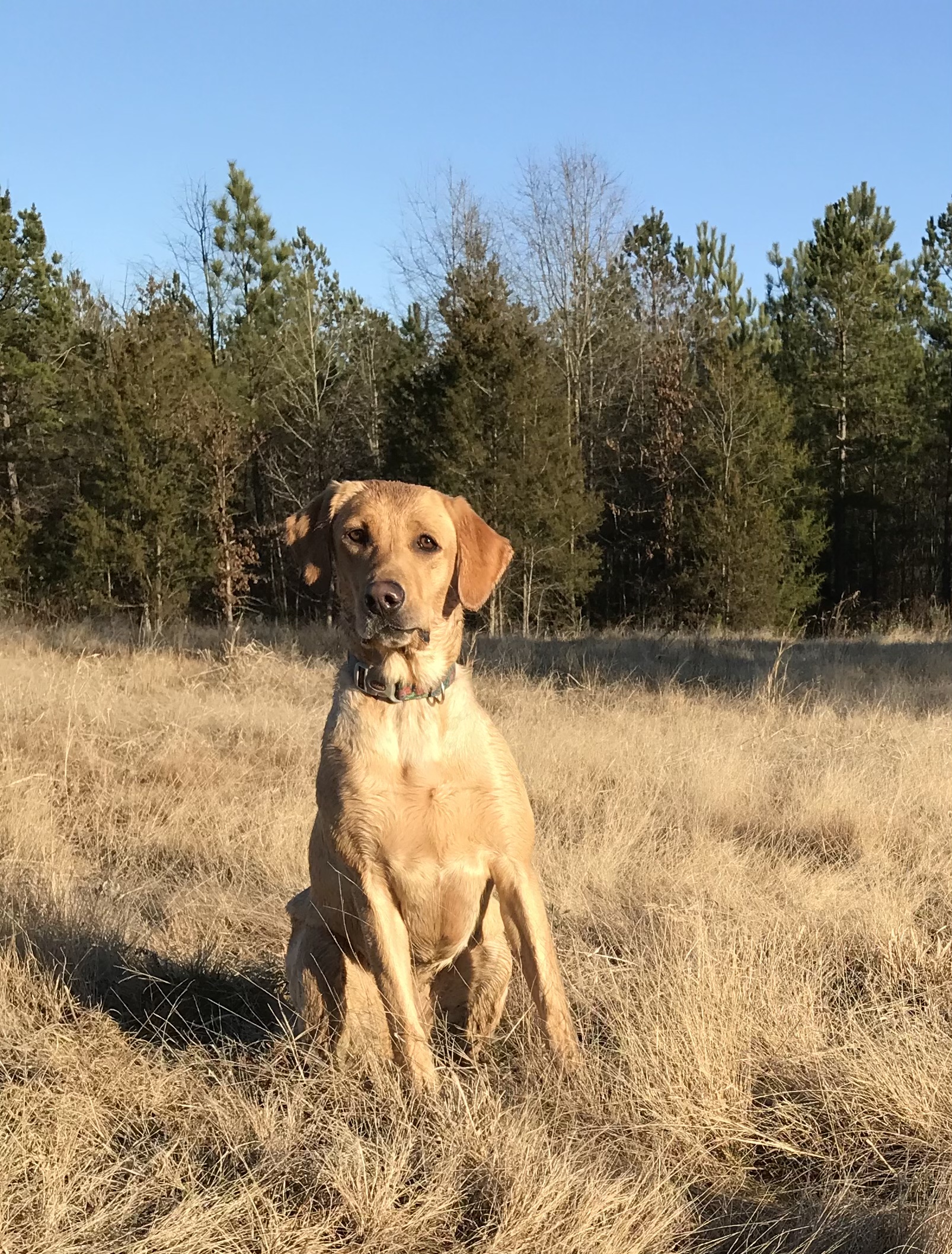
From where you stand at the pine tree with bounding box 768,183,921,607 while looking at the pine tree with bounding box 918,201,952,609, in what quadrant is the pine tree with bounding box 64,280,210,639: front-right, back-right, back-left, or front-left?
back-right

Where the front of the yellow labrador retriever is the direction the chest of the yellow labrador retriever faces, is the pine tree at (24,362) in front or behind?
behind

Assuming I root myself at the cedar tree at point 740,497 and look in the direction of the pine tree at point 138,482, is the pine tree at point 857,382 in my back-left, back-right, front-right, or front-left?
back-right

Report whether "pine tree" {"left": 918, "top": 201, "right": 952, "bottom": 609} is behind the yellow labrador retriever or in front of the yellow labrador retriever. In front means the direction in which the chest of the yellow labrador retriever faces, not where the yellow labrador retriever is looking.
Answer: behind

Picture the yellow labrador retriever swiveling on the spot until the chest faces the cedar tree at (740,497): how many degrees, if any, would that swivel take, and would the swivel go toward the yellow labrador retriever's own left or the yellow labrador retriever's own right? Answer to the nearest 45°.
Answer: approximately 180°

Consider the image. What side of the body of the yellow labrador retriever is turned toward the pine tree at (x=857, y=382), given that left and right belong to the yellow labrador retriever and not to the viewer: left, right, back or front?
back

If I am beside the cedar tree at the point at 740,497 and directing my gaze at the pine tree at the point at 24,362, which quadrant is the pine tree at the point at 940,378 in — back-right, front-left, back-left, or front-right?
back-right

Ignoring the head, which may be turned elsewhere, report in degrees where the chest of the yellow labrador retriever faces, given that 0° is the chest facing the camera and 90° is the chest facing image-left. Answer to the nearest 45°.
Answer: approximately 0°

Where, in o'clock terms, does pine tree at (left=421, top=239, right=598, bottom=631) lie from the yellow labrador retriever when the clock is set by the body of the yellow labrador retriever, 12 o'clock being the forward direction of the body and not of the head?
The pine tree is roughly at 6 o'clock from the yellow labrador retriever.
